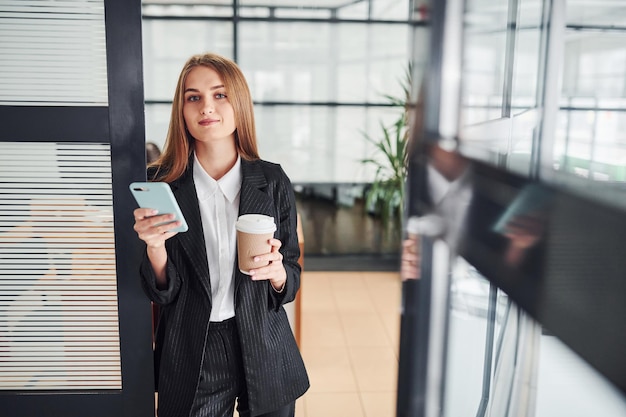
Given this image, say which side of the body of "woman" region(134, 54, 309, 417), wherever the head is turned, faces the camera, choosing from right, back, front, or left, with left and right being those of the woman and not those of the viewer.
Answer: front

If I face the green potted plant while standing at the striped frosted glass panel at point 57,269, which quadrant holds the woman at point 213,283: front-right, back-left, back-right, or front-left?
front-right

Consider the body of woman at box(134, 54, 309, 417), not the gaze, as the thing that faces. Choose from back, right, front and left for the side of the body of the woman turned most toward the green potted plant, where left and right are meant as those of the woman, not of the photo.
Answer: back

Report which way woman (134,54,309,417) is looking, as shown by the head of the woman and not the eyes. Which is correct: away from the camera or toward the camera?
toward the camera

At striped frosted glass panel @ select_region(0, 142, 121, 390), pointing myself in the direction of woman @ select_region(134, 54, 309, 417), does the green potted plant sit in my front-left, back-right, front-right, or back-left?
front-left
